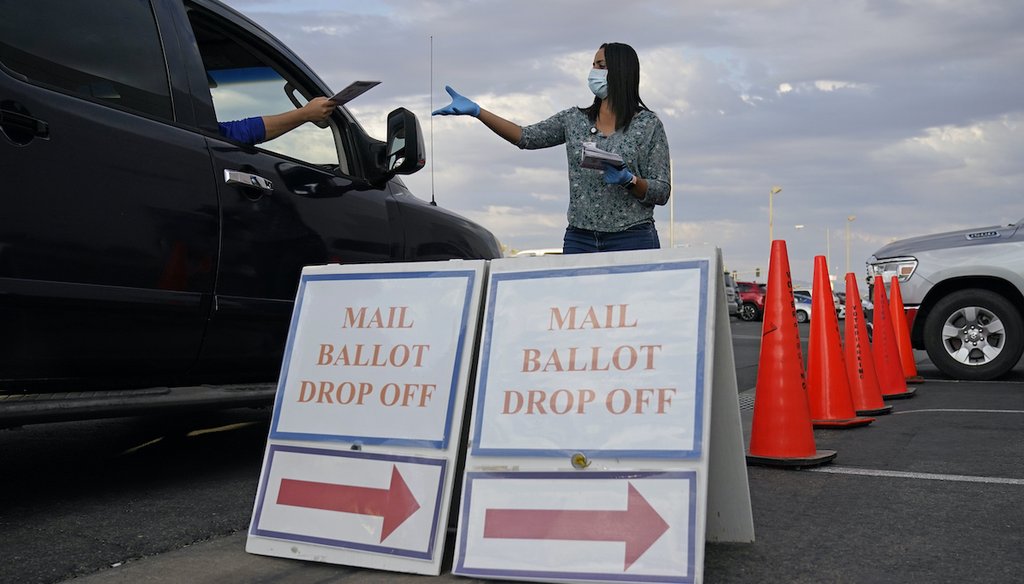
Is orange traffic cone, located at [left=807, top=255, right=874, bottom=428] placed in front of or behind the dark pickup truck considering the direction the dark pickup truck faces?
in front

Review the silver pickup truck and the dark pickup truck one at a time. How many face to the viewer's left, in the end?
1

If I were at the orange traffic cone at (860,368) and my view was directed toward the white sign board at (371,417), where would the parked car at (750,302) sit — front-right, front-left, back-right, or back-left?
back-right

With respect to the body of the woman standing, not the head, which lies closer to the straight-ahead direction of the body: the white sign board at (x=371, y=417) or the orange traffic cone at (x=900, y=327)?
the white sign board

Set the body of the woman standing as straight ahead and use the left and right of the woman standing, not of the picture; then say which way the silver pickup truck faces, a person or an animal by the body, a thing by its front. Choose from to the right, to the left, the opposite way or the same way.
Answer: to the right

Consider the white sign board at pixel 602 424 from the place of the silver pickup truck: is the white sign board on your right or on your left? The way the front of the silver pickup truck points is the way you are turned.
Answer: on your left

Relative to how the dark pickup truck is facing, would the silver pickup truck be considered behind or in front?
in front

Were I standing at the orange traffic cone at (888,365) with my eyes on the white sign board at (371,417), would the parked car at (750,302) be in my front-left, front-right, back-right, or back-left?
back-right

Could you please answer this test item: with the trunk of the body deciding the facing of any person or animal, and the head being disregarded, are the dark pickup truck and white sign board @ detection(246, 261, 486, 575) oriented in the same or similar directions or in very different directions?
very different directions

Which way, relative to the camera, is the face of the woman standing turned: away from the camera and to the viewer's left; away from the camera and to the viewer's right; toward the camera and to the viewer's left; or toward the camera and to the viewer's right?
toward the camera and to the viewer's left

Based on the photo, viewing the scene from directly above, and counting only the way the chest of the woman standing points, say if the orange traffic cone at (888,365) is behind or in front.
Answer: behind

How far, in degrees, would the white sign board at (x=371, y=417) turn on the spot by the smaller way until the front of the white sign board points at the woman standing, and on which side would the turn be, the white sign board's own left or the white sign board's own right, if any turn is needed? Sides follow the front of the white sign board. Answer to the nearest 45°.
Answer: approximately 180°

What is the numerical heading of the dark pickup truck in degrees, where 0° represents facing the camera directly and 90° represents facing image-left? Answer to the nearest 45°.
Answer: approximately 225°

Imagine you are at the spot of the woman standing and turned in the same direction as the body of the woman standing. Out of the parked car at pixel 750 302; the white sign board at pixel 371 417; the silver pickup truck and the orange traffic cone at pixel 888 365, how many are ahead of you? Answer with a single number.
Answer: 1
